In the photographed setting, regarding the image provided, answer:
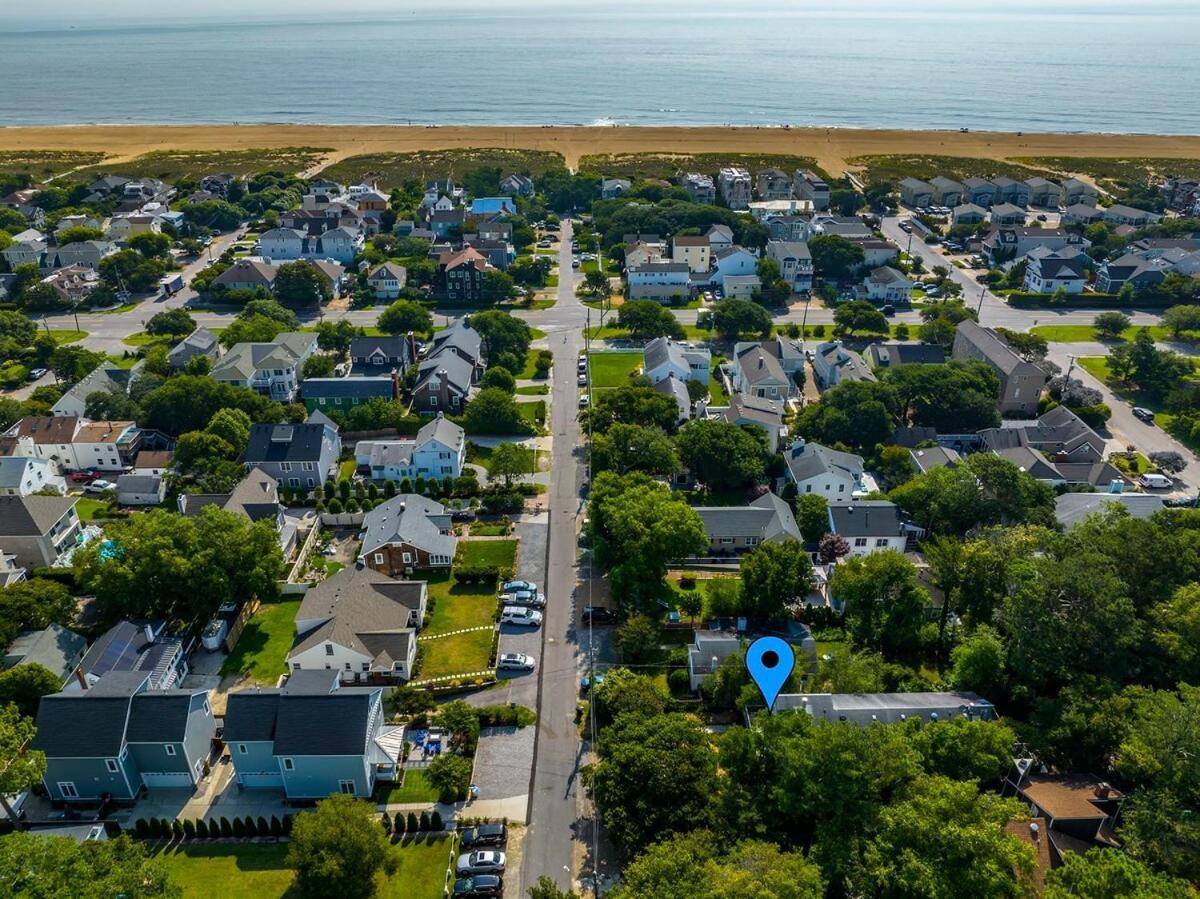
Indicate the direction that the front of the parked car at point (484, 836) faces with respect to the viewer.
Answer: facing to the left of the viewer

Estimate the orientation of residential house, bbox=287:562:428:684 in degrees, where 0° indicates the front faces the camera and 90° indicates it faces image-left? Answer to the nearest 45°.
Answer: approximately 270°

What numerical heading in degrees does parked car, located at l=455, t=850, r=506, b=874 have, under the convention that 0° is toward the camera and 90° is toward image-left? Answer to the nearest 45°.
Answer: approximately 90°

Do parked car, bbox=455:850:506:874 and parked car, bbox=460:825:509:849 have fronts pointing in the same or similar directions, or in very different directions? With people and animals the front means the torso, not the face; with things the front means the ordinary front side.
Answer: same or similar directions

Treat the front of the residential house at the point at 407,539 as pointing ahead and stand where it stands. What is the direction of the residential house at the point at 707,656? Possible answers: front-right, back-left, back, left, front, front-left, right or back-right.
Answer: front-right

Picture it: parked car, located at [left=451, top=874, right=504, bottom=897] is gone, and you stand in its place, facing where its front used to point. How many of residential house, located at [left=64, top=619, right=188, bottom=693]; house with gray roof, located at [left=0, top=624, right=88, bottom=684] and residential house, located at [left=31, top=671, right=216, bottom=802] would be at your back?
0

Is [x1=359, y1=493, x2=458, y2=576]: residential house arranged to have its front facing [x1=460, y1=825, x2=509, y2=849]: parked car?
no

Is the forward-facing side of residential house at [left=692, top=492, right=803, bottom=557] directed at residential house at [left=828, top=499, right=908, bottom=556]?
no

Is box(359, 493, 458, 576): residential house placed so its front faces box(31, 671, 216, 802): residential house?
no

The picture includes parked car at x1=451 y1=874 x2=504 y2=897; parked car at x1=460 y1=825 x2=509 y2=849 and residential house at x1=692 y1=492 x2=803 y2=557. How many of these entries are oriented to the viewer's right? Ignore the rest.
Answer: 0

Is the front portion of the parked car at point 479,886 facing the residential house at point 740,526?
no

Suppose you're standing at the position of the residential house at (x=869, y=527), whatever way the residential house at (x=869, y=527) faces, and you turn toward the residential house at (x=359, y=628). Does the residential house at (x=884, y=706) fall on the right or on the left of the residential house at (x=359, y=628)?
left
